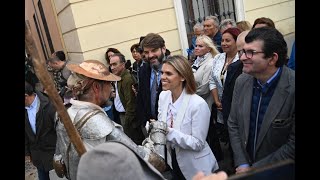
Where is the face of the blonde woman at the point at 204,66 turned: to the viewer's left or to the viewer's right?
to the viewer's left

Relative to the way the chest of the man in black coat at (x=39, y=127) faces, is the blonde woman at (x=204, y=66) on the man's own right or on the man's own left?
on the man's own left

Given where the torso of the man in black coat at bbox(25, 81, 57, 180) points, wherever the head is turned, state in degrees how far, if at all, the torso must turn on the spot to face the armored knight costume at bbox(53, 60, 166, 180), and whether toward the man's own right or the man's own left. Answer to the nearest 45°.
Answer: approximately 45° to the man's own left

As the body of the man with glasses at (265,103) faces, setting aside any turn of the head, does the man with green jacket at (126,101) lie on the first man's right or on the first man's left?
on the first man's right

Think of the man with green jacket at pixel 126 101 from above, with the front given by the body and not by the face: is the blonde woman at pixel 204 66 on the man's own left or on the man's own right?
on the man's own left

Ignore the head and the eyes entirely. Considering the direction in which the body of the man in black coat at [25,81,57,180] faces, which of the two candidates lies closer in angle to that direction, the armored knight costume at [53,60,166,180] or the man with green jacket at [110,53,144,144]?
the armored knight costume

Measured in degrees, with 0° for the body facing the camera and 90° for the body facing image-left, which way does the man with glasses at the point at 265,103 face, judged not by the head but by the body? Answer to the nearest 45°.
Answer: approximately 45°

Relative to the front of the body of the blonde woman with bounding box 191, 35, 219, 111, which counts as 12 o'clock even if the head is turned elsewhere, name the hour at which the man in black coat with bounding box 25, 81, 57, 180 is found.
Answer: The man in black coat is roughly at 1 o'clock from the blonde woman.

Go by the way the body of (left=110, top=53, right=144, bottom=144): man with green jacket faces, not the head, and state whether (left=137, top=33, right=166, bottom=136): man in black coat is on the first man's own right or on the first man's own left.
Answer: on the first man's own left
